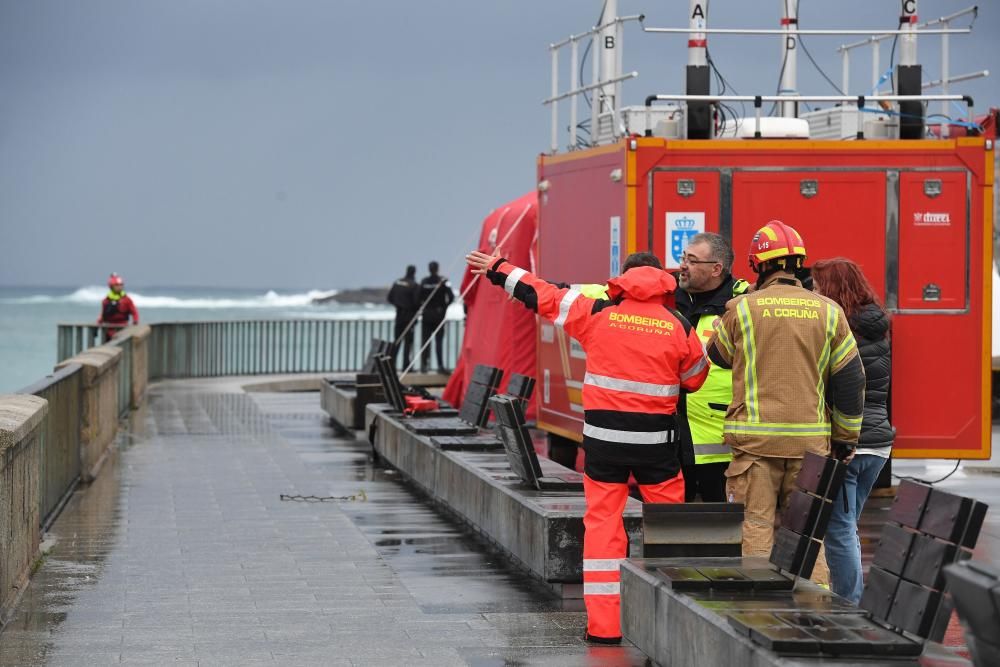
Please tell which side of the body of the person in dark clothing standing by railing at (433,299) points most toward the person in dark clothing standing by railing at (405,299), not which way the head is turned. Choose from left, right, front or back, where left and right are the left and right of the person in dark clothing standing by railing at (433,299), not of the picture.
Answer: left

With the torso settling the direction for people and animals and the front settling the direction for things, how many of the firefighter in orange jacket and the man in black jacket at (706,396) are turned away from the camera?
1

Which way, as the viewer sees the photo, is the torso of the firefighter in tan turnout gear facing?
away from the camera

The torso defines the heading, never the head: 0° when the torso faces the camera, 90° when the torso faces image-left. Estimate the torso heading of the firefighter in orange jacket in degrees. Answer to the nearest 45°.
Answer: approximately 180°

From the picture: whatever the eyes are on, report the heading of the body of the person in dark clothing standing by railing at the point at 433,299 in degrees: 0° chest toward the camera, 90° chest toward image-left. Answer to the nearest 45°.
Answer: approximately 180°

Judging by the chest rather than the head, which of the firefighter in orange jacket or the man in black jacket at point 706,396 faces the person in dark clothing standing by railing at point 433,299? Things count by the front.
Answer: the firefighter in orange jacket

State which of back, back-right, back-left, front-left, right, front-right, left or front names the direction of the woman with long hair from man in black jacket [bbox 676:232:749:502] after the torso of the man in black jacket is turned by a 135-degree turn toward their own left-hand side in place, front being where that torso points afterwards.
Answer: front

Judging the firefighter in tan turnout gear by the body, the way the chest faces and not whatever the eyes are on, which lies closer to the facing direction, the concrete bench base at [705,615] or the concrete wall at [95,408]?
the concrete wall

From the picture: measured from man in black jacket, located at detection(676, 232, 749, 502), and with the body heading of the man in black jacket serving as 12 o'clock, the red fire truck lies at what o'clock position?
The red fire truck is roughly at 5 o'clock from the man in black jacket.

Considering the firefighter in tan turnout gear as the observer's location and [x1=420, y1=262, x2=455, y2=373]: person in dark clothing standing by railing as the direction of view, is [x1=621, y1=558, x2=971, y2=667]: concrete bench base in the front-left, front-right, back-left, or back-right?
back-left

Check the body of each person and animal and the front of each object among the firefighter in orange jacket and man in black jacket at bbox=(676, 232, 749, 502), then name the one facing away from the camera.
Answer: the firefighter in orange jacket

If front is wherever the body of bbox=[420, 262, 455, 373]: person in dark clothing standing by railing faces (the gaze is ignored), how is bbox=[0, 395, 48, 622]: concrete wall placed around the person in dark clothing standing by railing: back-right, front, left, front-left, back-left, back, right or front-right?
back

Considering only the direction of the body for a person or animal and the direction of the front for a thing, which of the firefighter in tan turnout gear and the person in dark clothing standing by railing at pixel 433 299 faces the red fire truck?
the firefighter in tan turnout gear
